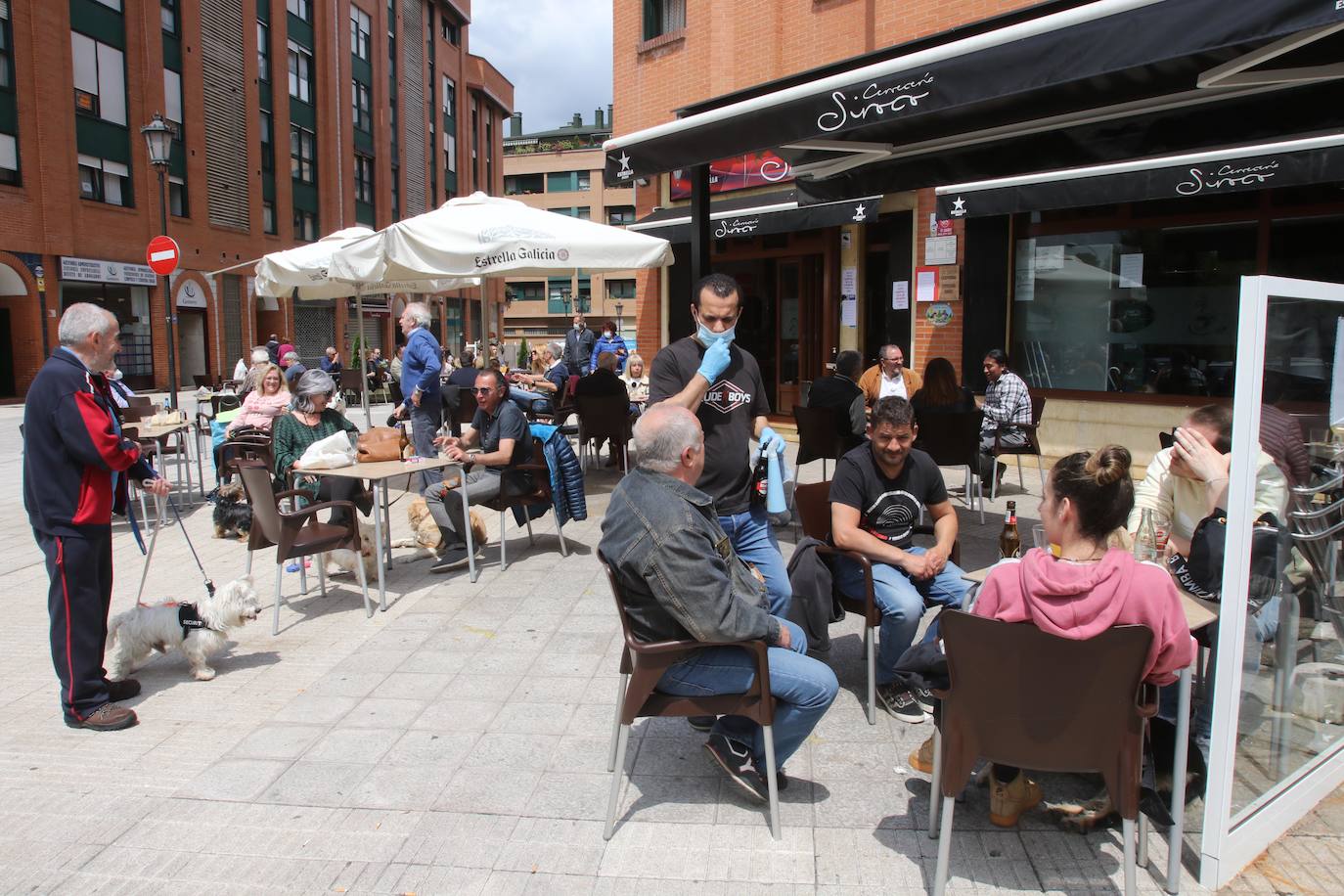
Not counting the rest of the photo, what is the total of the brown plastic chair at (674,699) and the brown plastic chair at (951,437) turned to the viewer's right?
1

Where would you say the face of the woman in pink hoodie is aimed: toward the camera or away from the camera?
away from the camera

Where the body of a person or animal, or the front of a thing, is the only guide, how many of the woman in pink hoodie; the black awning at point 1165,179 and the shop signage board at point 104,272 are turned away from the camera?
1

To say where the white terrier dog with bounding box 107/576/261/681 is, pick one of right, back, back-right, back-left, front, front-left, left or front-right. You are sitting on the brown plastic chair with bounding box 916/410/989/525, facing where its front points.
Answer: back-left

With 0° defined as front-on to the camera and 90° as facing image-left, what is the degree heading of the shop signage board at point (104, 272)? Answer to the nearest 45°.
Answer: approximately 315°

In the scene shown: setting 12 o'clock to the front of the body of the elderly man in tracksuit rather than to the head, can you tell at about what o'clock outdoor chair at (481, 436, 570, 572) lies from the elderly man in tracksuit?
The outdoor chair is roughly at 11 o'clock from the elderly man in tracksuit.

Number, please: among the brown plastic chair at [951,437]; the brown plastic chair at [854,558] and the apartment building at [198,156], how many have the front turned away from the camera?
1

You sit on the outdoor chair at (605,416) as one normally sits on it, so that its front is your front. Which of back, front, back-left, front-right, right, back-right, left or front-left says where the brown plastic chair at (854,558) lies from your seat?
back

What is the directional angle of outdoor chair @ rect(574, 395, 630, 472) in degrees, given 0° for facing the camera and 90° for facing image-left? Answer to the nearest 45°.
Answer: approximately 180°

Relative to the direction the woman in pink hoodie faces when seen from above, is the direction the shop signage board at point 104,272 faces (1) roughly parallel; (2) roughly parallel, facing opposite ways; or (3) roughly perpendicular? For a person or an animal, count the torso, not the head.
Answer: roughly perpendicular

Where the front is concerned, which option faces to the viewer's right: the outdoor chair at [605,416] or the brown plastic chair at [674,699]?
the brown plastic chair

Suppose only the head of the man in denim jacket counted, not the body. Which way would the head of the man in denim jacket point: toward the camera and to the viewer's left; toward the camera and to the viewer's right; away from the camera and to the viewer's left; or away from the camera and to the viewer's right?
away from the camera and to the viewer's right

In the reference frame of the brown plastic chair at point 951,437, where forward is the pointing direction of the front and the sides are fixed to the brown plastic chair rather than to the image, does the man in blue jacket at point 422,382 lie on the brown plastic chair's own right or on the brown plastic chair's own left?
on the brown plastic chair's own left

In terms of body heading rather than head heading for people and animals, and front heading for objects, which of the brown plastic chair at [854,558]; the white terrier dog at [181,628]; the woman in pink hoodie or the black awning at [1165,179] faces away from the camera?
the woman in pink hoodie

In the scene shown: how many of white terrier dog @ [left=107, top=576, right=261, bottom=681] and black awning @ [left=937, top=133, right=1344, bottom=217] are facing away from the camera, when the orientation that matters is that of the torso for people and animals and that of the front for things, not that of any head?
0

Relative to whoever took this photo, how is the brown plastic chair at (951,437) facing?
facing away from the viewer
